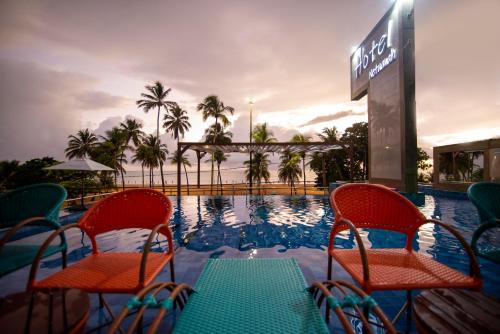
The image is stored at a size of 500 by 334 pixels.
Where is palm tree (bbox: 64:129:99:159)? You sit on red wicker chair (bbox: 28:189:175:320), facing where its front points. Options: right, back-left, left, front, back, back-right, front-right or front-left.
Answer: back-right

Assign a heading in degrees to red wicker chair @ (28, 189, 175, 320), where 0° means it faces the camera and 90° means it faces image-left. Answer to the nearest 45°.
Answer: approximately 45°

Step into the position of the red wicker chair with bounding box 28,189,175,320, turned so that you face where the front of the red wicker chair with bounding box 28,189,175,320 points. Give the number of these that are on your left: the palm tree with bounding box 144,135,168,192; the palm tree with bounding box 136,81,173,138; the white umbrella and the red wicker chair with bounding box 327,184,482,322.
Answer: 1

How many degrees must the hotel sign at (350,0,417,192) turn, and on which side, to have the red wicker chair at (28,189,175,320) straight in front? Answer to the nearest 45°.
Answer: approximately 45° to its left

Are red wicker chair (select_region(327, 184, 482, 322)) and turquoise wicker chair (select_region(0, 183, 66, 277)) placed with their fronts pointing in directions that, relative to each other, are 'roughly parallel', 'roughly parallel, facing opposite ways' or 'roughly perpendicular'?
roughly parallel

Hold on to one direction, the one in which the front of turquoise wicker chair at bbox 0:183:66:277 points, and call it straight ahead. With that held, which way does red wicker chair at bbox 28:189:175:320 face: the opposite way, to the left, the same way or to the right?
the same way

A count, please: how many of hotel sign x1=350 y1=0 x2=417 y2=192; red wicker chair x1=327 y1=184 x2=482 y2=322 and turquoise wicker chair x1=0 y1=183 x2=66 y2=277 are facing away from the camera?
0

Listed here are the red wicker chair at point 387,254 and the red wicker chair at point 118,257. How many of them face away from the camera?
0

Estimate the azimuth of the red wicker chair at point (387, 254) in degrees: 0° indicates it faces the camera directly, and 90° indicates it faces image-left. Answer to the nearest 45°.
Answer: approximately 315°

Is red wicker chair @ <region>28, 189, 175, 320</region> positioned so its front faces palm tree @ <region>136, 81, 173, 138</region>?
no
